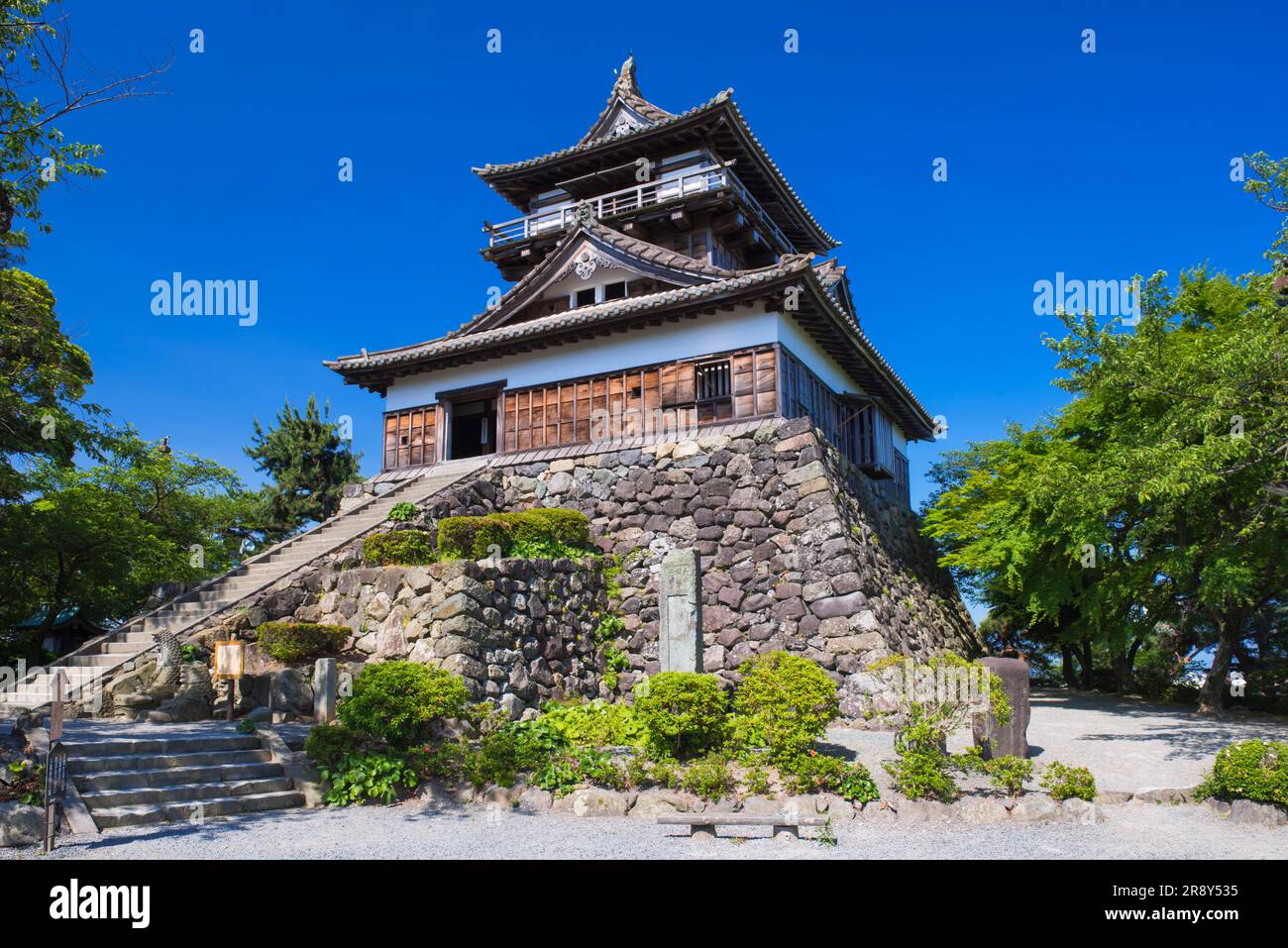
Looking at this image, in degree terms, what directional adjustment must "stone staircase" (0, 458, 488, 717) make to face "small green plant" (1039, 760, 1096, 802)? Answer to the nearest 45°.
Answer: approximately 90° to its left

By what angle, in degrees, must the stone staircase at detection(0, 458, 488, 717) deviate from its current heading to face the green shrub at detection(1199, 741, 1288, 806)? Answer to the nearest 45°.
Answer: approximately 90° to its left

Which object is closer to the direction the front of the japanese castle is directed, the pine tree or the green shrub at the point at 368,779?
the green shrub

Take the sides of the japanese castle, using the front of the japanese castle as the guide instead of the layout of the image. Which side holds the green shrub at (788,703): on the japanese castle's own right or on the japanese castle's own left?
on the japanese castle's own left

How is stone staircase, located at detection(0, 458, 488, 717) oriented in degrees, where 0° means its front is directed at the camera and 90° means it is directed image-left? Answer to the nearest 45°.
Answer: approximately 45°

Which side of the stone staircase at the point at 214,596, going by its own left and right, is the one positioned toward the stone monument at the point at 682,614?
left

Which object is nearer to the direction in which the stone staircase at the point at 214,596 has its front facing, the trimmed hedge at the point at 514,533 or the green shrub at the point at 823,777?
the green shrub

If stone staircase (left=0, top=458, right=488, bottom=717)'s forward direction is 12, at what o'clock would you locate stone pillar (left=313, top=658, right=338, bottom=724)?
The stone pillar is roughly at 10 o'clock from the stone staircase.

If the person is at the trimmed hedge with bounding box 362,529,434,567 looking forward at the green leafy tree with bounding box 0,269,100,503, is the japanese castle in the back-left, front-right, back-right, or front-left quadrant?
back-right

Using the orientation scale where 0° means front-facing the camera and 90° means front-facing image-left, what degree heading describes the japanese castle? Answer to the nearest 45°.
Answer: approximately 45°
